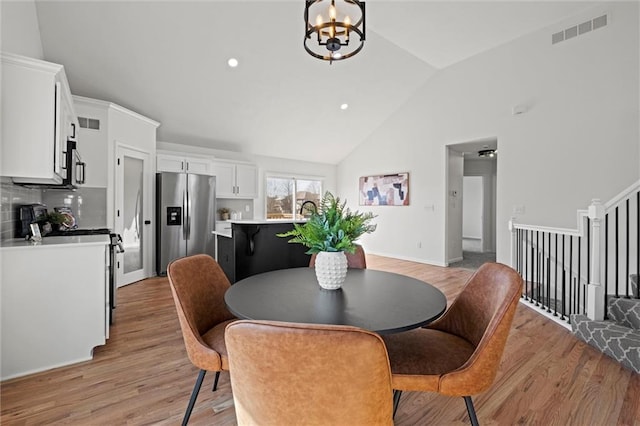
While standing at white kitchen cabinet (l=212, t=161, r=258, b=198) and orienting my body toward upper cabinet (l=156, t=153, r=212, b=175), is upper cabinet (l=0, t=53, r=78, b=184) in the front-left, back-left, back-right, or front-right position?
front-left

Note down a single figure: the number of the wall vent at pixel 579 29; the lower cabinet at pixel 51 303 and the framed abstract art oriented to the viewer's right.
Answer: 1

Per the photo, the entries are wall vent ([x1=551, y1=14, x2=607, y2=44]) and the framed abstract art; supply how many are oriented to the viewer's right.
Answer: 0

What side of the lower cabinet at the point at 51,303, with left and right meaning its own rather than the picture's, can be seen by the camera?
right

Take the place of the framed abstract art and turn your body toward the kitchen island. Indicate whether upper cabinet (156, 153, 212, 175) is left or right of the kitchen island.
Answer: right

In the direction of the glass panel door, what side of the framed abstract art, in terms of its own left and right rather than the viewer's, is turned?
front

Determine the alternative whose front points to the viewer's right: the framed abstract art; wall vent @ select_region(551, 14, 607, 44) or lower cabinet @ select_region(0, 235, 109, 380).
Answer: the lower cabinet

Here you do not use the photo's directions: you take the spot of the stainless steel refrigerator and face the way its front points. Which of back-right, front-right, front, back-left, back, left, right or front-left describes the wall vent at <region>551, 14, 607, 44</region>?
front

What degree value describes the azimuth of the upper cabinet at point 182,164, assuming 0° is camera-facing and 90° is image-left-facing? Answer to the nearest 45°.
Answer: approximately 315°

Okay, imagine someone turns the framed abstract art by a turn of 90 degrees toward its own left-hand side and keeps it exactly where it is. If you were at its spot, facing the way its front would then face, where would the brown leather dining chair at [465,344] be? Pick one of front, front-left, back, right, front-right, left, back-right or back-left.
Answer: front-right

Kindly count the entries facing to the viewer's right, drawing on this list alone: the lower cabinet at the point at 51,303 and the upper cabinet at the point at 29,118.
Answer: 2

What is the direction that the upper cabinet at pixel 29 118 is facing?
to the viewer's right
